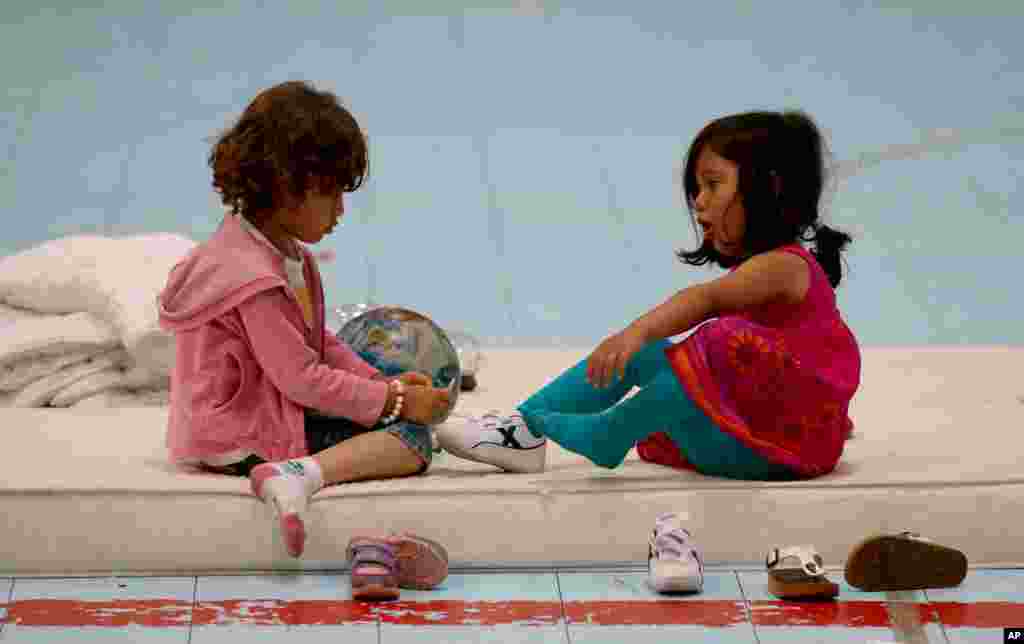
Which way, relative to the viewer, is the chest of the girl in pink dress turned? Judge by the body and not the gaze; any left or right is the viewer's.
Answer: facing to the left of the viewer

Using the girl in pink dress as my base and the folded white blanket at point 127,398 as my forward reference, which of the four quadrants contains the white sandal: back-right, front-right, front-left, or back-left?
back-left

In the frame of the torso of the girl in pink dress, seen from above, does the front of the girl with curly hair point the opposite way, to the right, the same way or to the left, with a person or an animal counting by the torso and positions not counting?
the opposite way

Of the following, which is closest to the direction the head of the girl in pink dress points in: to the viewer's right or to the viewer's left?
to the viewer's left

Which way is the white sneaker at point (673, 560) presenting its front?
toward the camera

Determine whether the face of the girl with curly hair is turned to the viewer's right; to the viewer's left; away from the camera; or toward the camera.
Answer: to the viewer's right

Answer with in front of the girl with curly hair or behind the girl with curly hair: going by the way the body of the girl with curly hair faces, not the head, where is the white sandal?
in front

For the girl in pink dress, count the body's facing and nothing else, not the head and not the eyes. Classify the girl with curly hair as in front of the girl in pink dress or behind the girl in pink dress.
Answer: in front

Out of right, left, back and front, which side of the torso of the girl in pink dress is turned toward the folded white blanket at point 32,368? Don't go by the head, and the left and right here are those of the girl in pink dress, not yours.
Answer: front

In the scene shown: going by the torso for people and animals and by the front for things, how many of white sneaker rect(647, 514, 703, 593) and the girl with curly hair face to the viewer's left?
0

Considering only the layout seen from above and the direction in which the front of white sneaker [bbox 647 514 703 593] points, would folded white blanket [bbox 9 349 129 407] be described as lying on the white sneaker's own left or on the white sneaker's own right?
on the white sneaker's own right

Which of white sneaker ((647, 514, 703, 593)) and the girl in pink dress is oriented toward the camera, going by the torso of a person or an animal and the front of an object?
the white sneaker

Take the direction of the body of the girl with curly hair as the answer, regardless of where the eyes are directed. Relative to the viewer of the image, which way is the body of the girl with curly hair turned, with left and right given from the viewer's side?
facing to the right of the viewer

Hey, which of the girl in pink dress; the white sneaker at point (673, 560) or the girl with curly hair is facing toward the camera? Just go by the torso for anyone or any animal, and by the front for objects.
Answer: the white sneaker
